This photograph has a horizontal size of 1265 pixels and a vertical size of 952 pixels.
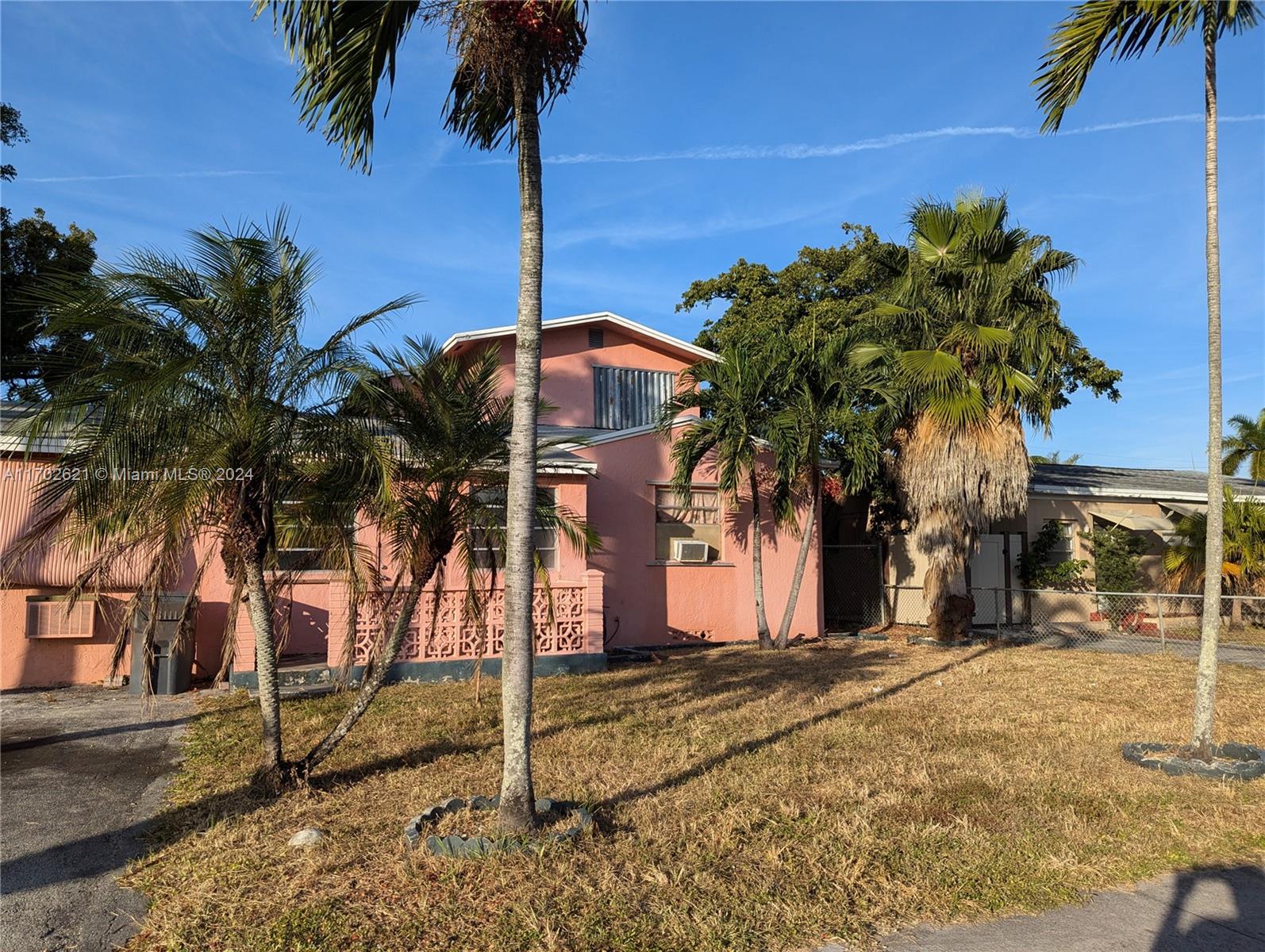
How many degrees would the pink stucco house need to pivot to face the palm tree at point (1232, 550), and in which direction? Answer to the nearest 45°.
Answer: approximately 90° to its left

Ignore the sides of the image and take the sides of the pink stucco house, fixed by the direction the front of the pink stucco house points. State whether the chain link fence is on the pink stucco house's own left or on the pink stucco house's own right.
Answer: on the pink stucco house's own left

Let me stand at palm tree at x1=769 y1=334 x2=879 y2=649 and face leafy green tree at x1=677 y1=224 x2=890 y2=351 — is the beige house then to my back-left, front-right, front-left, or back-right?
front-right

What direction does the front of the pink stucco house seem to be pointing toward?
toward the camera

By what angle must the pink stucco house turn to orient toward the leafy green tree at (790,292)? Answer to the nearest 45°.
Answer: approximately 135° to its left

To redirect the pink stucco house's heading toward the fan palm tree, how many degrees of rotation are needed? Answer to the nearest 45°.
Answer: approximately 90° to its left

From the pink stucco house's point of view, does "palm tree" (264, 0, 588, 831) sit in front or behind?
in front

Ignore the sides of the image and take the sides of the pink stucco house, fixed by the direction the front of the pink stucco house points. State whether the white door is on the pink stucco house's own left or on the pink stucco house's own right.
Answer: on the pink stucco house's own left

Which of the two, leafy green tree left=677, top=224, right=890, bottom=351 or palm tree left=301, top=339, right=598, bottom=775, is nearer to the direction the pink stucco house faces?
the palm tree
